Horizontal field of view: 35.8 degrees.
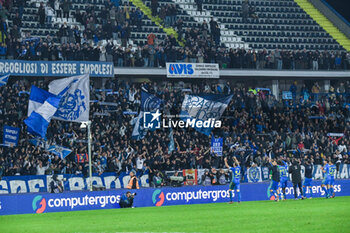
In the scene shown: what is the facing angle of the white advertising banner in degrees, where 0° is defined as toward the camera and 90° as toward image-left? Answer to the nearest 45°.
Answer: approximately 0°

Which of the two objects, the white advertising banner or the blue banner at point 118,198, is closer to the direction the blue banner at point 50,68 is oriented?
the blue banner

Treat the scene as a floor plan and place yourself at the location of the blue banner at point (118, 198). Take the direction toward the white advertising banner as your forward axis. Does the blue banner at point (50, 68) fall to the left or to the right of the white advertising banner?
left

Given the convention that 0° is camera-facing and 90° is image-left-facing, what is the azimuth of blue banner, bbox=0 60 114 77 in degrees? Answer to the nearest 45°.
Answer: approximately 0°

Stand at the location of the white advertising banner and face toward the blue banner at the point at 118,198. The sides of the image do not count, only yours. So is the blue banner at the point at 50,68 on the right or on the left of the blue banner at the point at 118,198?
right

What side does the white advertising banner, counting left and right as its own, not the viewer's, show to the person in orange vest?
front

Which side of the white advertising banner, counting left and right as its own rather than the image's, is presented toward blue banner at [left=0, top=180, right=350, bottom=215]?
front

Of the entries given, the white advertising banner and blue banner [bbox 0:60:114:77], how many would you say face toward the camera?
2

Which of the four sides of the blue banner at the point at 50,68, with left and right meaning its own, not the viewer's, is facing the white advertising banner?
left

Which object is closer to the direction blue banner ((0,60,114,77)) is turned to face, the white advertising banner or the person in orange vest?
the person in orange vest

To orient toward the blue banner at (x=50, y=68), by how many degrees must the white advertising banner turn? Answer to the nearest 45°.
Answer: approximately 45° to its right
